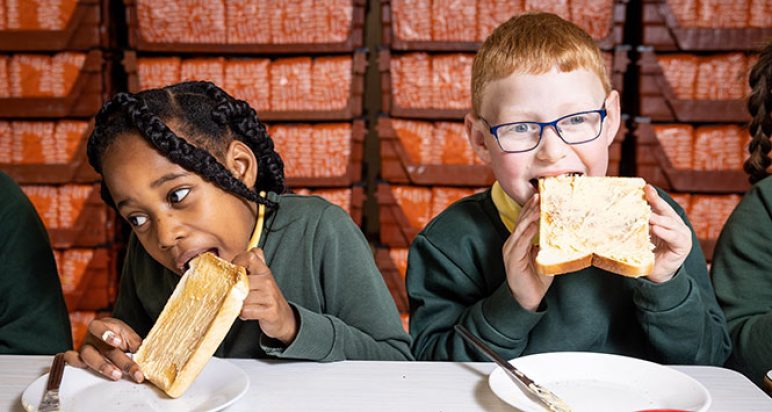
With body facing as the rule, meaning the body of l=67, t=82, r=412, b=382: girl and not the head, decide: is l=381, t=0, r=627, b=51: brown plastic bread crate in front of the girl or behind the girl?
behind

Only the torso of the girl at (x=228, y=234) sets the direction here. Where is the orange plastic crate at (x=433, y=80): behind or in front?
behind

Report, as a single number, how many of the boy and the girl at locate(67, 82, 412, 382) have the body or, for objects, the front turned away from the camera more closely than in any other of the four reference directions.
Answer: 0

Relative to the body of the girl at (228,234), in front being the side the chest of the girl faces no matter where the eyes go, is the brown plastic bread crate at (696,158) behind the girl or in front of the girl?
behind

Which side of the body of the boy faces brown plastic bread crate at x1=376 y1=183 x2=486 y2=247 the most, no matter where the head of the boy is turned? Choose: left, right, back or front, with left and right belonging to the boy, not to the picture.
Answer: back

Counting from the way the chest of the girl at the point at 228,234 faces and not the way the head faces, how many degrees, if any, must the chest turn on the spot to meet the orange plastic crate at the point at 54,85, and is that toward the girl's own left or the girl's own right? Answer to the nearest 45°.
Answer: approximately 135° to the girl's own right

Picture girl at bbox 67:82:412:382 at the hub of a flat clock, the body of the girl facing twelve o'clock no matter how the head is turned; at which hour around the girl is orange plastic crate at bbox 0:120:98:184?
The orange plastic crate is roughly at 4 o'clock from the girl.

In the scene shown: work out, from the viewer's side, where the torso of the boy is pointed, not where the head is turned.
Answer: toward the camera

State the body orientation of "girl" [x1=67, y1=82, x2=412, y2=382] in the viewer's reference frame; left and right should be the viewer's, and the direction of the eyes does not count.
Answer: facing the viewer and to the left of the viewer

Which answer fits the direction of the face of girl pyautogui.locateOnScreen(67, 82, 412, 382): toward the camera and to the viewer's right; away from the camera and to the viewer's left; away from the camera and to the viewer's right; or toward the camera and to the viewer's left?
toward the camera and to the viewer's left
